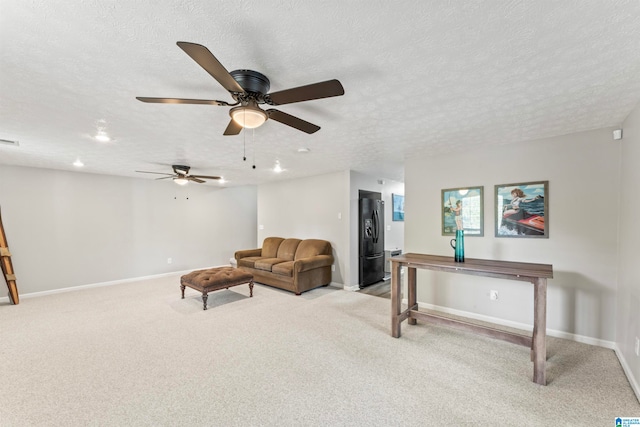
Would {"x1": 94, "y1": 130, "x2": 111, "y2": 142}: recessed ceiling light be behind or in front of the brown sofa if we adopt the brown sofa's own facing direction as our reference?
in front

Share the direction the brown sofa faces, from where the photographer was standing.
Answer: facing the viewer and to the left of the viewer

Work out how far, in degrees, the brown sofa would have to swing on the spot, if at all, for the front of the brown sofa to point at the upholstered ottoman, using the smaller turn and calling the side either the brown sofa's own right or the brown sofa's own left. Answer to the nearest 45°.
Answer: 0° — it already faces it

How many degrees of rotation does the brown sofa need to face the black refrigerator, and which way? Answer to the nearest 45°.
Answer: approximately 135° to its left

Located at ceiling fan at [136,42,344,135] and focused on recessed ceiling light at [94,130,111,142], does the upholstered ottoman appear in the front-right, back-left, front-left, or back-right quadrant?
front-right

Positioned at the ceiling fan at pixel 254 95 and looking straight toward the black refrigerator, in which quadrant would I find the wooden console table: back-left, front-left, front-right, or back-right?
front-right

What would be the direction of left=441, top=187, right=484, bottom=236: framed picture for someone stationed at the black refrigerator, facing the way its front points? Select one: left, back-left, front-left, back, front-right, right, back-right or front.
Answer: front

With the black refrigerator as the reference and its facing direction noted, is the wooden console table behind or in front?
in front

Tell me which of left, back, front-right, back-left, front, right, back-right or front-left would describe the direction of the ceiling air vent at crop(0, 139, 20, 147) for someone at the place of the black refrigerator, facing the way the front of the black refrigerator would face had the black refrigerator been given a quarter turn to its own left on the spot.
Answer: back
